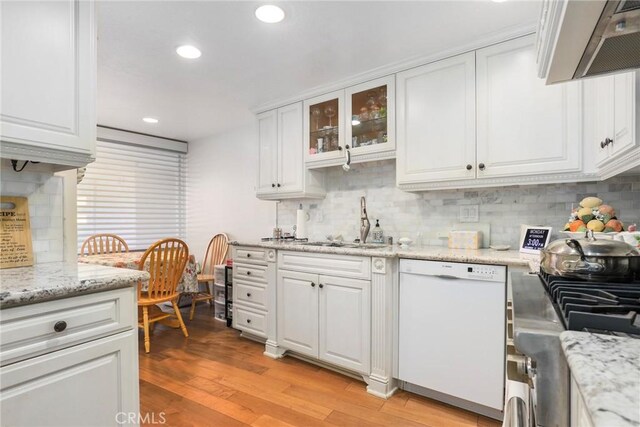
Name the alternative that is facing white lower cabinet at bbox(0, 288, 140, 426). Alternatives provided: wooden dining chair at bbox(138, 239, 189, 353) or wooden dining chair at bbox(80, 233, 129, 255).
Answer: wooden dining chair at bbox(80, 233, 129, 255)

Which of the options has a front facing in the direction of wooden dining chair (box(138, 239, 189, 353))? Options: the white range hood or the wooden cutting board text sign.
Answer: the white range hood

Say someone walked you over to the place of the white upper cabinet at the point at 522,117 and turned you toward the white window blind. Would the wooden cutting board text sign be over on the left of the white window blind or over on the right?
left

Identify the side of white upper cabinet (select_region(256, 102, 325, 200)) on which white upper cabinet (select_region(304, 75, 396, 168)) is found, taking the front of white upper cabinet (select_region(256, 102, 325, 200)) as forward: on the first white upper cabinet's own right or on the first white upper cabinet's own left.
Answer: on the first white upper cabinet's own left

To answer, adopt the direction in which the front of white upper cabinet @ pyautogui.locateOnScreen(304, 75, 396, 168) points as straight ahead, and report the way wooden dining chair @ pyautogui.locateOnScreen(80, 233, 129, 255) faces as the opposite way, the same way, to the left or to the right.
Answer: to the left

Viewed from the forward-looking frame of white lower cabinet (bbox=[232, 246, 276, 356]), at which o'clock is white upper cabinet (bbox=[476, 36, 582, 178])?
The white upper cabinet is roughly at 9 o'clock from the white lower cabinet.

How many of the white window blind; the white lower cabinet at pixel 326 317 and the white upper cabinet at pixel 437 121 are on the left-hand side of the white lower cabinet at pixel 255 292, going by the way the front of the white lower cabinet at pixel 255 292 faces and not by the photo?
2

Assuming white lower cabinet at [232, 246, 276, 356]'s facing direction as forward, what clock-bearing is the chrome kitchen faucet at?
The chrome kitchen faucet is roughly at 8 o'clock from the white lower cabinet.

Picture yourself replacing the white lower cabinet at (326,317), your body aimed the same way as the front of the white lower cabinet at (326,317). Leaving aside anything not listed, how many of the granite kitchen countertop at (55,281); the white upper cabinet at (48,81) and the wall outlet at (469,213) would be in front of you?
2

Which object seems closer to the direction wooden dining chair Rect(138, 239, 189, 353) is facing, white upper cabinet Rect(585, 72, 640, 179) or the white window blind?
the white window blind

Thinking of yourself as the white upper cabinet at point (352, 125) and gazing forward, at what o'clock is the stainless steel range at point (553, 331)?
The stainless steel range is roughly at 10 o'clock from the white upper cabinet.
